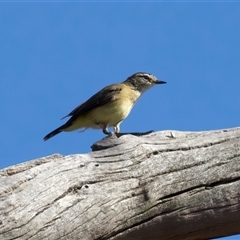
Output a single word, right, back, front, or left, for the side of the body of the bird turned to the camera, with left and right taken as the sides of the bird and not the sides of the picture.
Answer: right
